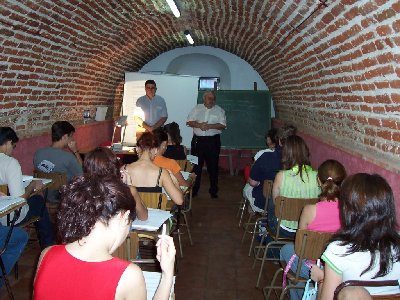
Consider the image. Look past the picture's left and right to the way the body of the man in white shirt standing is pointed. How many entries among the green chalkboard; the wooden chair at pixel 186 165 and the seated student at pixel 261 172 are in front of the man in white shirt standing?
2

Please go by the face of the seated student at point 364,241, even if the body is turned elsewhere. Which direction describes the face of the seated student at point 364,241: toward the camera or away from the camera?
away from the camera

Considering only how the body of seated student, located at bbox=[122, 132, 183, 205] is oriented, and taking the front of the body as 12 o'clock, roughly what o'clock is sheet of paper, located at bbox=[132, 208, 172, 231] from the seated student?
The sheet of paper is roughly at 6 o'clock from the seated student.

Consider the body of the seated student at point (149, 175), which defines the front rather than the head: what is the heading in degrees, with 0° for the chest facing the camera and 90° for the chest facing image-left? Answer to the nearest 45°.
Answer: approximately 180°

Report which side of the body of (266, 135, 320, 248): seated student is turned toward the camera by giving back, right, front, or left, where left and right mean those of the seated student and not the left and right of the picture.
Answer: back

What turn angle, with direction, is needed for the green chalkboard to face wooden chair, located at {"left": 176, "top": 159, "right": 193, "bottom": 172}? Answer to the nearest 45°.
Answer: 0° — it already faces it

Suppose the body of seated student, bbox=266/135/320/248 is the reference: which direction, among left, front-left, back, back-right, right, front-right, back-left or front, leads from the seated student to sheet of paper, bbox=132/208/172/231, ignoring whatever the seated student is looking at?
back-left

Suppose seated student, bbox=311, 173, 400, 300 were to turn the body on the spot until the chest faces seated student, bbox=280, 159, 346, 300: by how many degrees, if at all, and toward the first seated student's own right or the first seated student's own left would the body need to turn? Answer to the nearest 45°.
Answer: approximately 45° to the first seated student's own right

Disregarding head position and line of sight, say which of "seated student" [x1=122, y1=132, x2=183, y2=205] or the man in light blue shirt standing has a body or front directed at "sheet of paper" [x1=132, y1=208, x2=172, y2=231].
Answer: the man in light blue shirt standing

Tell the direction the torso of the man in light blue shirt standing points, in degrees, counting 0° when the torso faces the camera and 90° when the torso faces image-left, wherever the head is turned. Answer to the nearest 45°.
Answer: approximately 0°

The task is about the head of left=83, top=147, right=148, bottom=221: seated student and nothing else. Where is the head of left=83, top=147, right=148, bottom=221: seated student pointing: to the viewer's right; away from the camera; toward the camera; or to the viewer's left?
away from the camera

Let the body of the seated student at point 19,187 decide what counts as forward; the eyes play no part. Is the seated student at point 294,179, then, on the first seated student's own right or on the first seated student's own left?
on the first seated student's own right

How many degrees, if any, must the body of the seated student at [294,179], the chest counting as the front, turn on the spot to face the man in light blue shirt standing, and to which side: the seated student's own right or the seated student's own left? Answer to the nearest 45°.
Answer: approximately 45° to the seated student's own left

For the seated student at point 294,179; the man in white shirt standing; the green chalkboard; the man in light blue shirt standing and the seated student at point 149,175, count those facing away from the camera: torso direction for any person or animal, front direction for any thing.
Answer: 2

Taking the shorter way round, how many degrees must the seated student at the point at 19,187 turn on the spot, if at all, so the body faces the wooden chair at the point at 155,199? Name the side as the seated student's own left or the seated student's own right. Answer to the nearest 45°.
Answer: approximately 90° to the seated student's own right

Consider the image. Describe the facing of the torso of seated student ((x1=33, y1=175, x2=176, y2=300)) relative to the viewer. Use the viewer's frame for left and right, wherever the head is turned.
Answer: facing away from the viewer and to the right of the viewer
